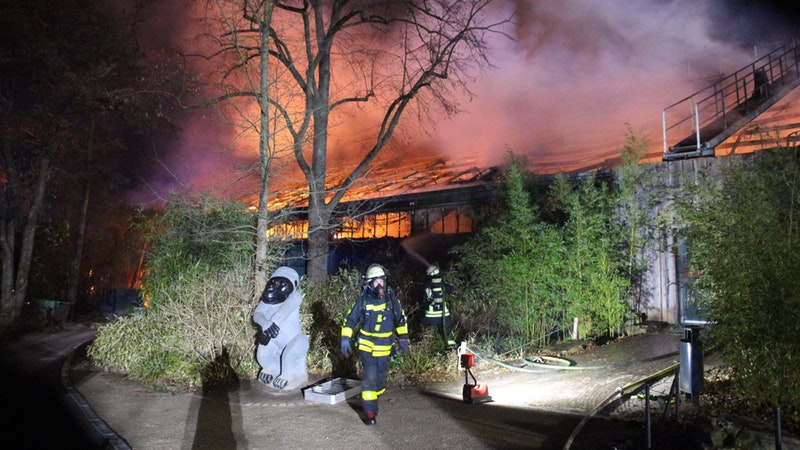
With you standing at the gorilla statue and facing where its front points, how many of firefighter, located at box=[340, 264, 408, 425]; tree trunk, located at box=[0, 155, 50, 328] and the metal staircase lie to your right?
1

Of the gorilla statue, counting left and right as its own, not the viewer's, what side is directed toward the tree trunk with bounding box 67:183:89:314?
right

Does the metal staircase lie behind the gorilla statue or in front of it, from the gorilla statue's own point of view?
behind

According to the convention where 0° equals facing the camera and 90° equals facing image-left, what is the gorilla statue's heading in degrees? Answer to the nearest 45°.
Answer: approximately 45°

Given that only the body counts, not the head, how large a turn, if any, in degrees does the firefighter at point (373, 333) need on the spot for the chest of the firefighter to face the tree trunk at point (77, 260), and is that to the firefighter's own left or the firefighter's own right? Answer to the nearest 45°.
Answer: approximately 135° to the firefighter's own right

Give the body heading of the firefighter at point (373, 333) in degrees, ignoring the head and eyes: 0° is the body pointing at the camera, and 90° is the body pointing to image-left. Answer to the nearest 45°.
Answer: approximately 0°

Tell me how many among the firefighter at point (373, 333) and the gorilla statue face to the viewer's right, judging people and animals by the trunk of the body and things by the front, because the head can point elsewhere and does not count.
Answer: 0

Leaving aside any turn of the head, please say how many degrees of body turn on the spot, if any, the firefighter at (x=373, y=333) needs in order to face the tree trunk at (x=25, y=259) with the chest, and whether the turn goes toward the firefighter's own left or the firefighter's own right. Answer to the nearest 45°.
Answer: approximately 135° to the firefighter's own right

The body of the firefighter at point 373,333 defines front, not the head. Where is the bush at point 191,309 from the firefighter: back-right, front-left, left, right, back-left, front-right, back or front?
back-right

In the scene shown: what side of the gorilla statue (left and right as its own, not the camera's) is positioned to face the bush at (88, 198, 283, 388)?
right

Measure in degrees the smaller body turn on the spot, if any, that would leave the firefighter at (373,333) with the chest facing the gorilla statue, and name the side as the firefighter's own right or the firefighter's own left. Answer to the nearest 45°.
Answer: approximately 135° to the firefighter's own right

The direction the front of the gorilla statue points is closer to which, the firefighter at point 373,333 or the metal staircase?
the firefighter

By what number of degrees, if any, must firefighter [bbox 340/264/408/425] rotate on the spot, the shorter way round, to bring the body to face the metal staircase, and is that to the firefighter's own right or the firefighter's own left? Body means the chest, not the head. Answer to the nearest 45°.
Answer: approximately 135° to the firefighter's own left
